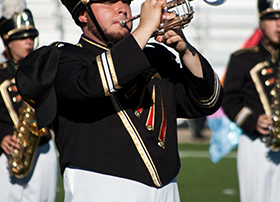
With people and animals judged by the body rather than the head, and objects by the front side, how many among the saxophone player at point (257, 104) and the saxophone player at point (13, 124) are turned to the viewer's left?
0

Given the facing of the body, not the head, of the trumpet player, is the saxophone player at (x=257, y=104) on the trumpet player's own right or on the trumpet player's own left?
on the trumpet player's own left

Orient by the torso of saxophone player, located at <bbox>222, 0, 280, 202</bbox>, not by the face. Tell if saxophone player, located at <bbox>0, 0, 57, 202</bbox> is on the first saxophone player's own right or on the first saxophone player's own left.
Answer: on the first saxophone player's own right

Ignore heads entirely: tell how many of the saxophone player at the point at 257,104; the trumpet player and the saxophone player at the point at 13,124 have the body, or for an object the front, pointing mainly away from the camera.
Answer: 0

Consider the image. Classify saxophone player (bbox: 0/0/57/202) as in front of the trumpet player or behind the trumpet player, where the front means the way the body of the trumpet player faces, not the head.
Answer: behind

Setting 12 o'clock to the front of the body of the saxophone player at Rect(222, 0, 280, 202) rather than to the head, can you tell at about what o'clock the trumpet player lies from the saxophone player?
The trumpet player is roughly at 2 o'clock from the saxophone player.

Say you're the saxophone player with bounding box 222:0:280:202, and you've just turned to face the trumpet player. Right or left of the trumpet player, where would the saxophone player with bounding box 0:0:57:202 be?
right

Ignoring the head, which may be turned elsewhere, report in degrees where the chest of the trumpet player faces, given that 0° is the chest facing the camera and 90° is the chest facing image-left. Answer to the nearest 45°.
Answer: approximately 315°

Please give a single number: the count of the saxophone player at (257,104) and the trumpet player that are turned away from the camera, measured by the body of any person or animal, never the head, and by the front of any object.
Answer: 0

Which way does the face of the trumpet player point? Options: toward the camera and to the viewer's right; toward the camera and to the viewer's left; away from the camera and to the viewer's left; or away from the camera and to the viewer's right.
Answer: toward the camera and to the viewer's right

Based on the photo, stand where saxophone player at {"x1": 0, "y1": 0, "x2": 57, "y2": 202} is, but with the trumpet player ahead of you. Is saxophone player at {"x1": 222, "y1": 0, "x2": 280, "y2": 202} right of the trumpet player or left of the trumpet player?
left

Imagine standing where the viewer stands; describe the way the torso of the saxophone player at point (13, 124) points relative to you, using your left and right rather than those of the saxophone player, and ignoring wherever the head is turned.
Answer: facing the viewer and to the right of the viewer
